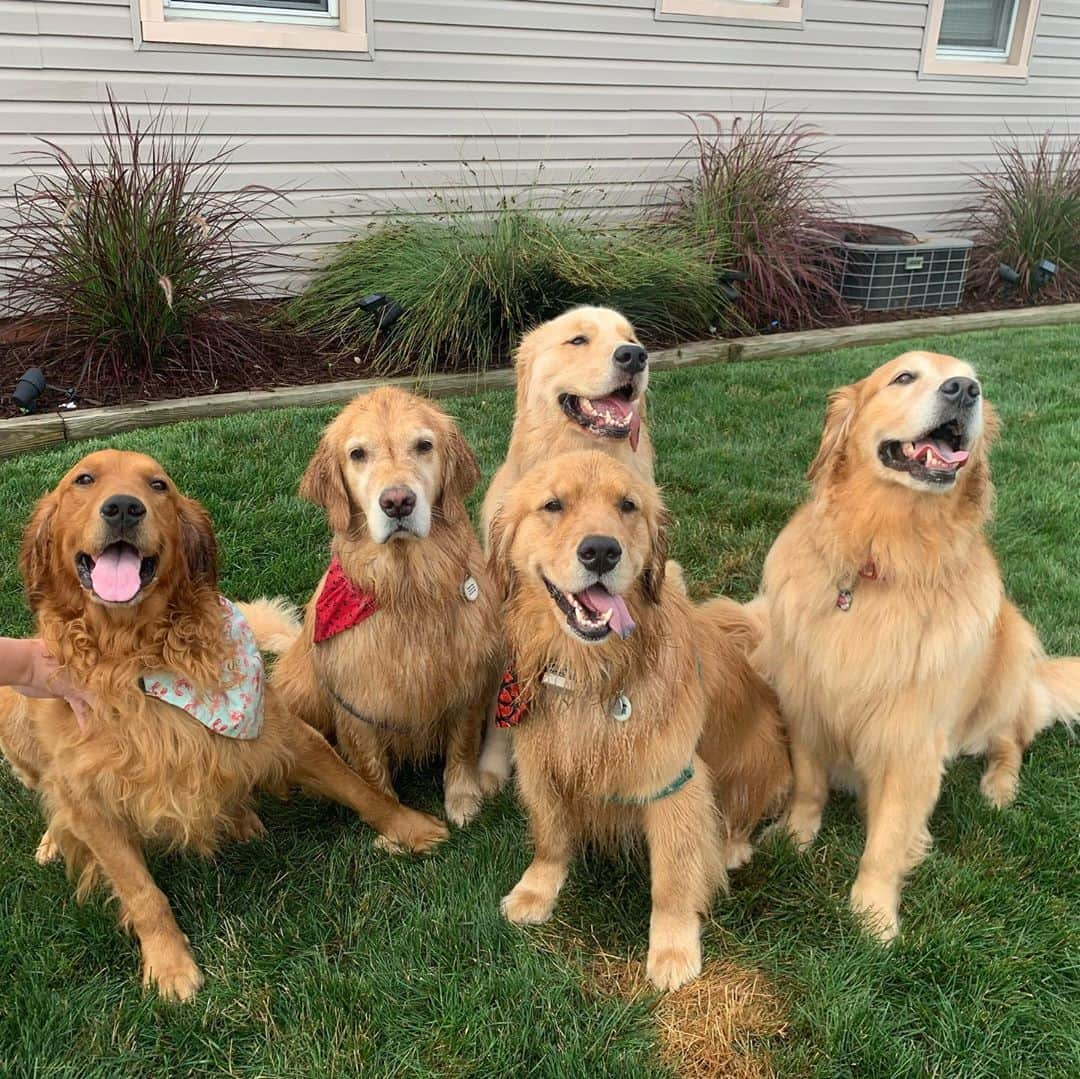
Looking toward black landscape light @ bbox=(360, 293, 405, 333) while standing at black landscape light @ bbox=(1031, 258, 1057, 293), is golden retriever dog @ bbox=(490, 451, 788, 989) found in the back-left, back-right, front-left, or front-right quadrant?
front-left

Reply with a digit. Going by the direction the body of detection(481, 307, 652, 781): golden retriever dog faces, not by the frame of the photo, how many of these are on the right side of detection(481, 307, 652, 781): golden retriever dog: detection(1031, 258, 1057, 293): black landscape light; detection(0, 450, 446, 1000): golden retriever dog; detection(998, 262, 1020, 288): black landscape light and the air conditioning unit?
1

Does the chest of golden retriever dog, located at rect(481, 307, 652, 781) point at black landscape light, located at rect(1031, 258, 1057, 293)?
no

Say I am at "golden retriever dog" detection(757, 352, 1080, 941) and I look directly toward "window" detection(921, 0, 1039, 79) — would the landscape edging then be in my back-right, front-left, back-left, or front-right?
front-left

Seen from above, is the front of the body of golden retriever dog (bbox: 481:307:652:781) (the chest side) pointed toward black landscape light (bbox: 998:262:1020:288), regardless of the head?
no

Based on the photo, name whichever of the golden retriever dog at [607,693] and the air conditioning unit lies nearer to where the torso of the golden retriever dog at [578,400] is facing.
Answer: the golden retriever dog

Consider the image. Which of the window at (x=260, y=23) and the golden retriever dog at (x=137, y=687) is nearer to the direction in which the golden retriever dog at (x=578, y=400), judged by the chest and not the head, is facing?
the golden retriever dog

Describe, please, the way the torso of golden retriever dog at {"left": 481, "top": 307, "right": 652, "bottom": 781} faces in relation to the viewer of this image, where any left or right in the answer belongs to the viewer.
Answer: facing the viewer and to the right of the viewer

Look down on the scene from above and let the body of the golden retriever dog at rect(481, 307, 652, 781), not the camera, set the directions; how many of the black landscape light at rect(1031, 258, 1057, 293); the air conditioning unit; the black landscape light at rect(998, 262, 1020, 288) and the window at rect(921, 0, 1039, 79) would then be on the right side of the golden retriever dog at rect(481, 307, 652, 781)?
0

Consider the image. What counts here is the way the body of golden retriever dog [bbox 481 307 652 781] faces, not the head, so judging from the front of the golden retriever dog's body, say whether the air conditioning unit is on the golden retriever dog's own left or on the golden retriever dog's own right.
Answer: on the golden retriever dog's own left

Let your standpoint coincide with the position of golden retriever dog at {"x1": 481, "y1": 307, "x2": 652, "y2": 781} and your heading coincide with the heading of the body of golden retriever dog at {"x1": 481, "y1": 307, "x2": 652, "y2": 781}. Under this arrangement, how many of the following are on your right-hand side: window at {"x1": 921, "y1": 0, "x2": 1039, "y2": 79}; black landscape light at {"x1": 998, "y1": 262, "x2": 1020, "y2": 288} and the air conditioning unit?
0

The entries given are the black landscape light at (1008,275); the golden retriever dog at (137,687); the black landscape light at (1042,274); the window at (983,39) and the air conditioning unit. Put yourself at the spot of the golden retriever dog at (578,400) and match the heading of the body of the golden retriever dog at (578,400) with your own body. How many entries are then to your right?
1

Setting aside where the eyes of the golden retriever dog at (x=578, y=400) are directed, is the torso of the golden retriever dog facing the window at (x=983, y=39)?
no

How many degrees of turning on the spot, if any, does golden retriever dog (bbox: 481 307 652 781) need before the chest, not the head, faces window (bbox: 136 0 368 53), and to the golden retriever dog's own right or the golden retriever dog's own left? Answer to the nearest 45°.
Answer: approximately 180°
